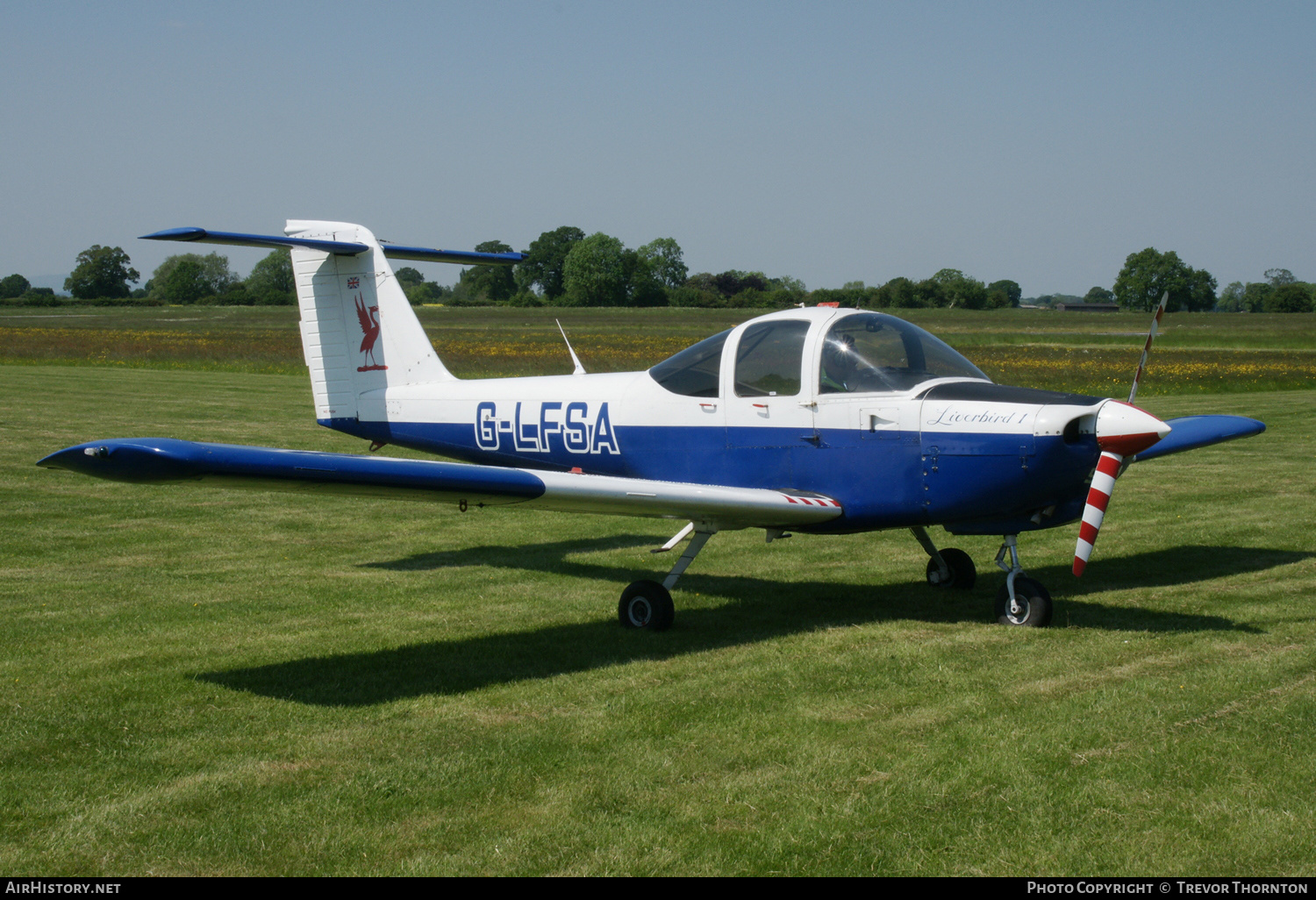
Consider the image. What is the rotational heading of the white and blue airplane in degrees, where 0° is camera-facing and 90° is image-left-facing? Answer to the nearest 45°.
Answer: approximately 315°
